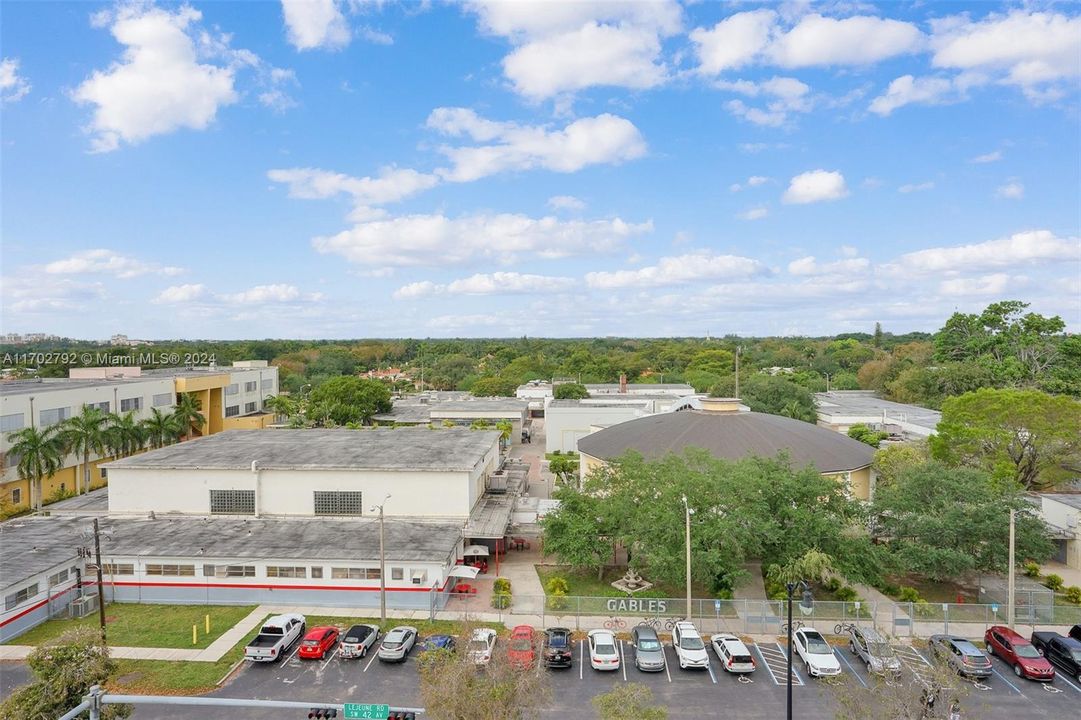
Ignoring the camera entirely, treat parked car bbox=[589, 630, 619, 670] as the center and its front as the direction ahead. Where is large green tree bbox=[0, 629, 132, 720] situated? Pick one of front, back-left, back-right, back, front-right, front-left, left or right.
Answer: back-left

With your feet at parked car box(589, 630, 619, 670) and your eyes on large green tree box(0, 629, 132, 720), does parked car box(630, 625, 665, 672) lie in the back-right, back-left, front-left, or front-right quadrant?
back-left

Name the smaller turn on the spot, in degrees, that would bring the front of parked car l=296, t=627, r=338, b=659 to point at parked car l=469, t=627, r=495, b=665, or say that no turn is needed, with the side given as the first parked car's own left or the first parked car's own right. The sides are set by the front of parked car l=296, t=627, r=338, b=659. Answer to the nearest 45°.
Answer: approximately 90° to the first parked car's own right

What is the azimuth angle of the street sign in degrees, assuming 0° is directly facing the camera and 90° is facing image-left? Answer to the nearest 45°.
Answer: approximately 0°

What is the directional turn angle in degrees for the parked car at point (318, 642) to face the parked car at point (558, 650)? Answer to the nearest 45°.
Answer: approximately 90° to its right

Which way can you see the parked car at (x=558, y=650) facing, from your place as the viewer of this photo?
facing away from the viewer

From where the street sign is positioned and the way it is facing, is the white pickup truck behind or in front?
behind

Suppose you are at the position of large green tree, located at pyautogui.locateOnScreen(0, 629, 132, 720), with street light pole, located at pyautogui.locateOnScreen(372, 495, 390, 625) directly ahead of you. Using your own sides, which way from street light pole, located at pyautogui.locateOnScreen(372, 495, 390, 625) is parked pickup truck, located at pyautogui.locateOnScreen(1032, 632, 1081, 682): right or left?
right
